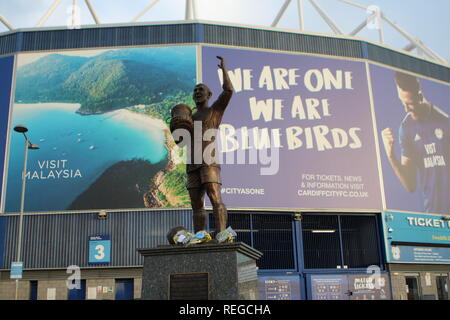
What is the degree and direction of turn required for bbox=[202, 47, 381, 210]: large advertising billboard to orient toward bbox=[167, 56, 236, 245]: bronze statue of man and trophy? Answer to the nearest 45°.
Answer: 0° — it already faces it

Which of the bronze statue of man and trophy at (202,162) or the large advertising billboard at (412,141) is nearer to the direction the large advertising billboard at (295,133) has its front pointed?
the bronze statue of man and trophy

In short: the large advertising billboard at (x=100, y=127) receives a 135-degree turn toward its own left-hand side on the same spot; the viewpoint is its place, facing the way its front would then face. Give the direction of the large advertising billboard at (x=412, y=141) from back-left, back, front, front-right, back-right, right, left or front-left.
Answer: front-right

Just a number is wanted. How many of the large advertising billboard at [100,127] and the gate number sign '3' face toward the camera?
2

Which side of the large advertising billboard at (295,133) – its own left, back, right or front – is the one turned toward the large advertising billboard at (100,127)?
right

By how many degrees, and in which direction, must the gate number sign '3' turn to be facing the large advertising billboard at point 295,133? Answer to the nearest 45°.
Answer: approximately 90° to its left
